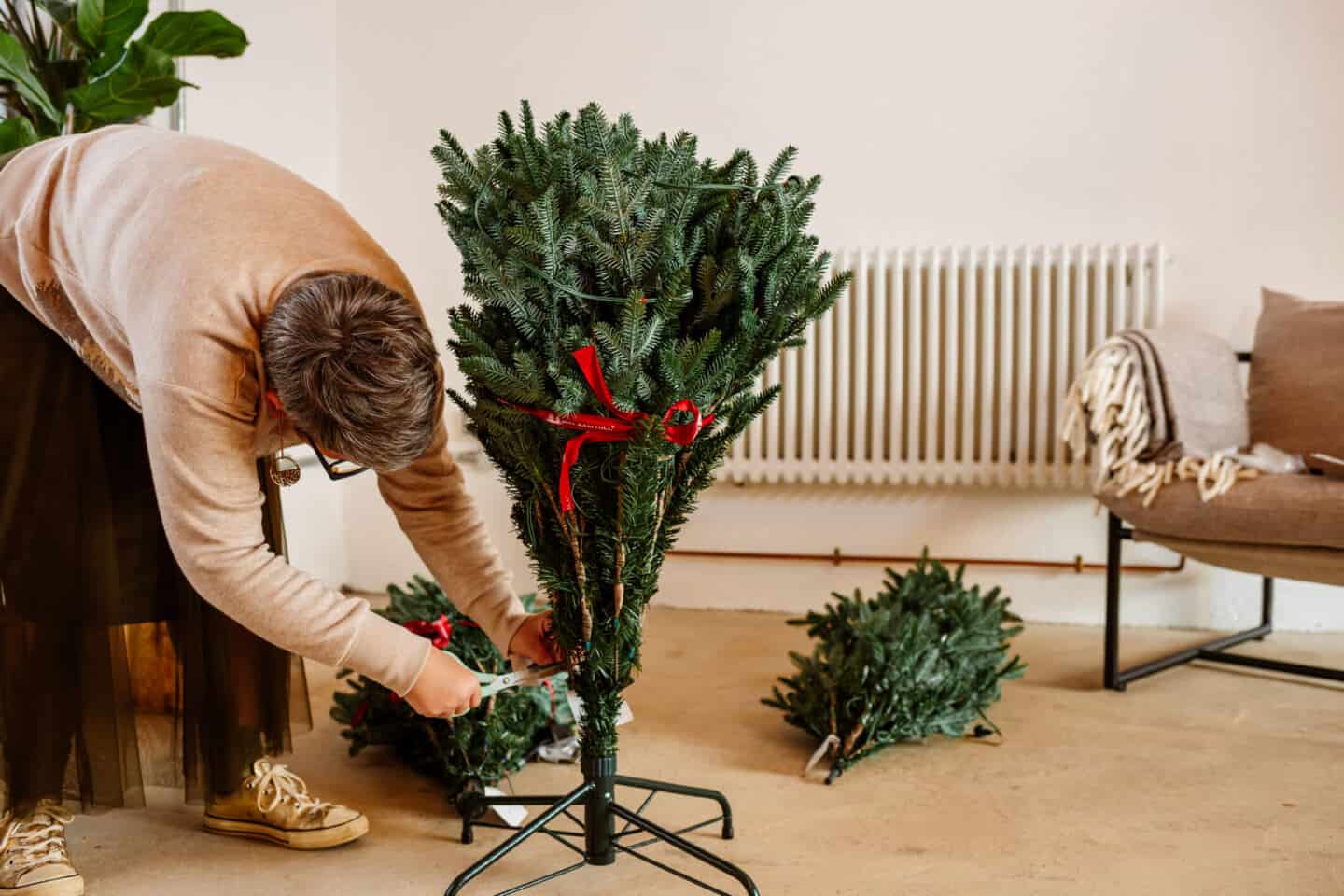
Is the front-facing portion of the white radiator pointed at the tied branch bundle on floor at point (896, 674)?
yes

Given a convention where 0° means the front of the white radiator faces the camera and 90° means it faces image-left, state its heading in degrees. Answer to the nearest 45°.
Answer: approximately 0°

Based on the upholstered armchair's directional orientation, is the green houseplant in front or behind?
in front

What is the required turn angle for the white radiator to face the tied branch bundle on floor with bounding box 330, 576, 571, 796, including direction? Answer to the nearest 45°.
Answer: approximately 45° to its right

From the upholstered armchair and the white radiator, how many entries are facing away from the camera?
0

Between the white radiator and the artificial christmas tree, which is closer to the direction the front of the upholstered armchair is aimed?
the artificial christmas tree

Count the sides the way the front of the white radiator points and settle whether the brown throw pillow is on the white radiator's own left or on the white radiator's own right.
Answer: on the white radiator's own left

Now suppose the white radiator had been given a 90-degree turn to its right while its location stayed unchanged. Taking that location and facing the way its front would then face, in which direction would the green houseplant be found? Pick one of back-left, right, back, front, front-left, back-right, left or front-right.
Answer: front-left

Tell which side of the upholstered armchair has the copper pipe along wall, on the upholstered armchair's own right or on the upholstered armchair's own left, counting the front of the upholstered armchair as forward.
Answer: on the upholstered armchair's own right

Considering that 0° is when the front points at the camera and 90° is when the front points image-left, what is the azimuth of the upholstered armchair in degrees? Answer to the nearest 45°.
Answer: approximately 45°
